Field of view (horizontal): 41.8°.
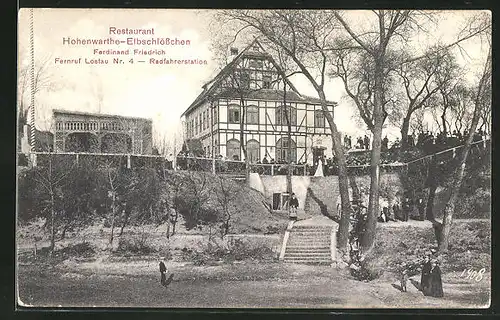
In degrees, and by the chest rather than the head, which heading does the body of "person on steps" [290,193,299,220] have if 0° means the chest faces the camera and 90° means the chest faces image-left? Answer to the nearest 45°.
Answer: approximately 0°

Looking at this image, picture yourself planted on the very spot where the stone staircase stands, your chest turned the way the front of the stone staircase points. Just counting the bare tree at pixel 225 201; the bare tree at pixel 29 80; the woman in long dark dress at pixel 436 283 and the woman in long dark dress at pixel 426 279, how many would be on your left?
2
